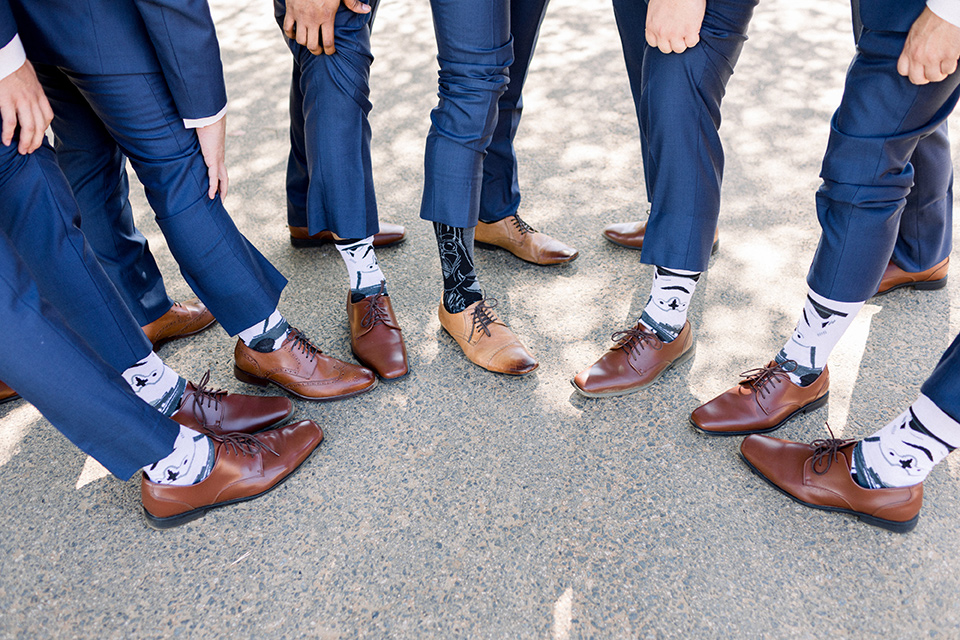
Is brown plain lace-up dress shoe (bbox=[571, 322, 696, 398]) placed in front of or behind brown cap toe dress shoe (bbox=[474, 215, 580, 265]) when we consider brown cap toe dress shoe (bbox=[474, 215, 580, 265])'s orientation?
in front

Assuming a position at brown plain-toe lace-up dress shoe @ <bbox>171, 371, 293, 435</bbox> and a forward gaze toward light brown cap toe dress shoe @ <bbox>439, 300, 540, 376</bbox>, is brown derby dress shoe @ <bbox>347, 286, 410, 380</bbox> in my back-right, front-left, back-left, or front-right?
front-left

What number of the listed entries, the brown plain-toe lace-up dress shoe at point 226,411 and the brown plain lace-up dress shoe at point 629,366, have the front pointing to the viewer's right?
1

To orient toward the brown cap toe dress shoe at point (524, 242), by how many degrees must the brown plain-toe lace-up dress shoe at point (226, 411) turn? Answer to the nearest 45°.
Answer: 0° — it already faces it

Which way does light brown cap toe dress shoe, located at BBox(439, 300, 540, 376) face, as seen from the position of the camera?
facing the viewer and to the right of the viewer

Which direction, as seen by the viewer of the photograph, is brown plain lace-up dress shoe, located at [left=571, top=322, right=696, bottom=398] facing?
facing the viewer and to the left of the viewer

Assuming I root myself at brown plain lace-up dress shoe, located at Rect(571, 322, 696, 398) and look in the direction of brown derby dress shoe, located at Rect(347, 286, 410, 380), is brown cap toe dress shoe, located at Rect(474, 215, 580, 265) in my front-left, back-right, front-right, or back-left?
front-right

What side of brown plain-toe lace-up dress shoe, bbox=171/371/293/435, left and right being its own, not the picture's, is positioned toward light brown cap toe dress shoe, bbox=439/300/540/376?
front

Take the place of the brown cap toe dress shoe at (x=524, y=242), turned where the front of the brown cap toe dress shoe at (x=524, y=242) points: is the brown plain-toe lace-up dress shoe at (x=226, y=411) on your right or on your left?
on your right

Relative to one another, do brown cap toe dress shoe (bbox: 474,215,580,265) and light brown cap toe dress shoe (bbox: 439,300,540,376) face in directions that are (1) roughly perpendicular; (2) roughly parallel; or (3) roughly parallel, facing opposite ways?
roughly parallel

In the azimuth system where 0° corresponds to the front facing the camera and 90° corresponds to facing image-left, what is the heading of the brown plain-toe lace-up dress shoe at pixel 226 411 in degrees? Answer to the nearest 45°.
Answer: approximately 270°

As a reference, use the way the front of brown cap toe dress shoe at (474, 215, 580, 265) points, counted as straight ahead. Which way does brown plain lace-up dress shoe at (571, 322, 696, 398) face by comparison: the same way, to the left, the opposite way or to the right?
to the right

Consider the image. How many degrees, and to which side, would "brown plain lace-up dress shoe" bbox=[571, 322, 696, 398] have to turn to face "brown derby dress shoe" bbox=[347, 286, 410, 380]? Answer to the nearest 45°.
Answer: approximately 45° to its right
